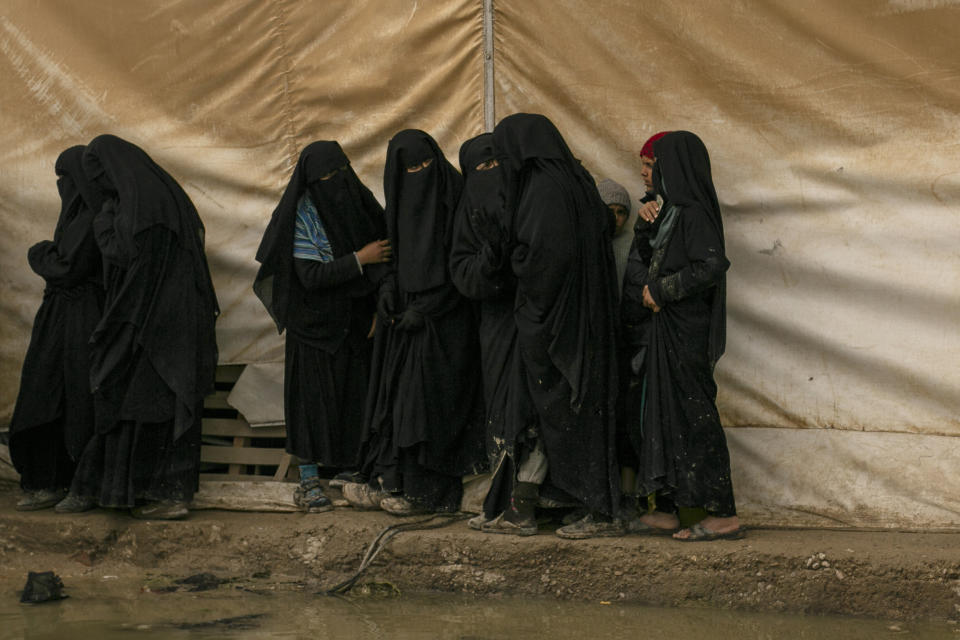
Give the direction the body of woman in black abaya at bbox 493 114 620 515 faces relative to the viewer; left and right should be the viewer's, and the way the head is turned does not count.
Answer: facing to the left of the viewer

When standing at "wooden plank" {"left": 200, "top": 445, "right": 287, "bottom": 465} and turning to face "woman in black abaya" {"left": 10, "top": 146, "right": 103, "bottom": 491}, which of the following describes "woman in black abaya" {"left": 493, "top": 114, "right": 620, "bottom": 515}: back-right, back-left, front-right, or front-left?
back-left

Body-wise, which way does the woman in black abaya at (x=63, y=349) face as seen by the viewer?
to the viewer's left

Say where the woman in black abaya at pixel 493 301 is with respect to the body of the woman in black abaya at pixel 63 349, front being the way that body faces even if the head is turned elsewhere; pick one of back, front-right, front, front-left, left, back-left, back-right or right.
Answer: back-left

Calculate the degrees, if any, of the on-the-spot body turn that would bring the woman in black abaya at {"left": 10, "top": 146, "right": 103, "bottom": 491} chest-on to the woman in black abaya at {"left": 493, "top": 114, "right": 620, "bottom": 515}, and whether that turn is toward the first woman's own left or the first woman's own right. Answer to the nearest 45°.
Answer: approximately 135° to the first woman's own left

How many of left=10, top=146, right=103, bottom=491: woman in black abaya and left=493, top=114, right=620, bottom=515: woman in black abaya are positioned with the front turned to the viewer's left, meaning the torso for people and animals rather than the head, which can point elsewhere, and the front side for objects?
2

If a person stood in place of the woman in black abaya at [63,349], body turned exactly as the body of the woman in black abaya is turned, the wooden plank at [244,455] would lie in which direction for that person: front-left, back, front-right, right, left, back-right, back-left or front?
back
